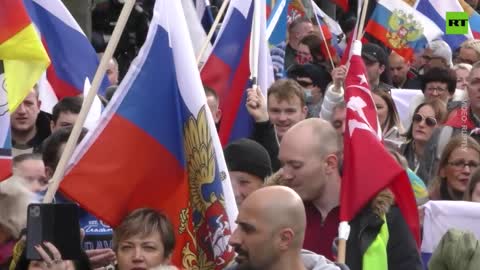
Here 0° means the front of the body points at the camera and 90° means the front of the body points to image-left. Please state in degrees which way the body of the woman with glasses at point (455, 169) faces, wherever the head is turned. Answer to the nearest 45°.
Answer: approximately 315°

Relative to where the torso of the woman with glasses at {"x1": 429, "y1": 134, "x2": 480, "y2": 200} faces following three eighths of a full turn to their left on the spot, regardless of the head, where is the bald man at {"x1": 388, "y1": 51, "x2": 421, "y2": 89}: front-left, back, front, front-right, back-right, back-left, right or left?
front

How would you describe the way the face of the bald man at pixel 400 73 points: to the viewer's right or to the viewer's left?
to the viewer's left

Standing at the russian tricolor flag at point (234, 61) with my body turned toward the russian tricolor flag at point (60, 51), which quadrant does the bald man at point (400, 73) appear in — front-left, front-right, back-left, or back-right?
back-right

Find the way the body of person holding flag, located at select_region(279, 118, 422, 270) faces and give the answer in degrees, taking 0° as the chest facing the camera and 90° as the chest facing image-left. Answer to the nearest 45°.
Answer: approximately 45°
